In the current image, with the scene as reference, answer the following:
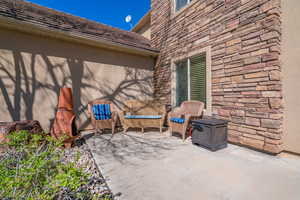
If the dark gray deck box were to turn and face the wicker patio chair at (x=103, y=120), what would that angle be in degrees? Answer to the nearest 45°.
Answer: approximately 45° to its right

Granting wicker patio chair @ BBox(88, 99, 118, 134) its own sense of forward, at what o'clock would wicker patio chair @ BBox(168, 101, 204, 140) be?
wicker patio chair @ BBox(168, 101, 204, 140) is roughly at 10 o'clock from wicker patio chair @ BBox(88, 99, 118, 134).

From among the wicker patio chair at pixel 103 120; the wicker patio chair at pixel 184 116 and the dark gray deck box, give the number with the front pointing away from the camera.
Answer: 0

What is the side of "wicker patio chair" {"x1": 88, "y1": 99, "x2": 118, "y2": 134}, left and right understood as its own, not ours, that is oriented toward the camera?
front

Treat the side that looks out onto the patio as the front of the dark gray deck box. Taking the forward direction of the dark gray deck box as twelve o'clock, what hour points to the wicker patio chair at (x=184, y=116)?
The wicker patio chair is roughly at 3 o'clock from the dark gray deck box.

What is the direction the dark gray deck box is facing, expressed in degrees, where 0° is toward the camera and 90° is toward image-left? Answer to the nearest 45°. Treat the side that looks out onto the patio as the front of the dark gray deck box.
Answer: approximately 45°

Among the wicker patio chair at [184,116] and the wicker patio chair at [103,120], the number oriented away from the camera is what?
0

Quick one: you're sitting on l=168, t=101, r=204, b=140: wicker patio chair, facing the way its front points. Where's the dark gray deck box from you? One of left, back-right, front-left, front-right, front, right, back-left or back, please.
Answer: left

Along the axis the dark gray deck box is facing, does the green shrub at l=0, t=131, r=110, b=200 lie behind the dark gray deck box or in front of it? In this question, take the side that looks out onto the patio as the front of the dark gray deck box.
in front

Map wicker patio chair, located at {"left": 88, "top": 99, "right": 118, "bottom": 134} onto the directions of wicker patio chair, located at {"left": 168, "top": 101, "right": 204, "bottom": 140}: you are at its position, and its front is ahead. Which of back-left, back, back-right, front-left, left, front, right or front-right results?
front-right
